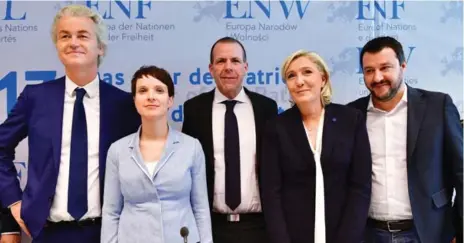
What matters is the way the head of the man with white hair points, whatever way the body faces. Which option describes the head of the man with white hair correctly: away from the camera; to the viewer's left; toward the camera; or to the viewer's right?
toward the camera

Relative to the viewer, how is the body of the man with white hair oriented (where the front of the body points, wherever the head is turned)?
toward the camera

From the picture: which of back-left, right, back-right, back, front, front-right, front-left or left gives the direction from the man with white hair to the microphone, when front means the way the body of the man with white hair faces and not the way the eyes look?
front-left
